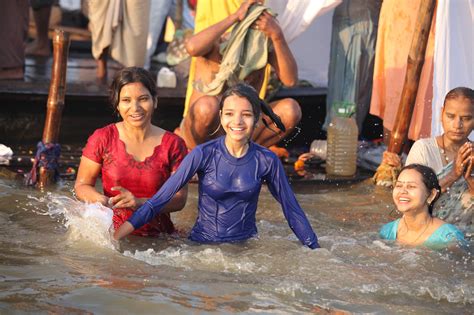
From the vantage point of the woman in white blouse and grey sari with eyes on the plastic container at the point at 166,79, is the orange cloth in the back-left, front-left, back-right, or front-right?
front-right

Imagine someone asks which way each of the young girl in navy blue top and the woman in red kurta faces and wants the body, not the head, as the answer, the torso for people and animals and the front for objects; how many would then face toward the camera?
2

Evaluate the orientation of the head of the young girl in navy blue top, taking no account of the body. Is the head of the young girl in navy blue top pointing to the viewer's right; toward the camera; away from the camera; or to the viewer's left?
toward the camera

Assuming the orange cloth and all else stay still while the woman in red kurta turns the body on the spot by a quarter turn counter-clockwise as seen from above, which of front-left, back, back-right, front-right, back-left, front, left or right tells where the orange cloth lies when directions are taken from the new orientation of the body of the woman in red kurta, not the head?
front-left

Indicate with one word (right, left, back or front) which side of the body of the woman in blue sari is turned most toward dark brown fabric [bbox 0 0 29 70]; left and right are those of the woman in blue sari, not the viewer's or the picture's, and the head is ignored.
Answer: right

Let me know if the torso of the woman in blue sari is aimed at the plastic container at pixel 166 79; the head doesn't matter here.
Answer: no

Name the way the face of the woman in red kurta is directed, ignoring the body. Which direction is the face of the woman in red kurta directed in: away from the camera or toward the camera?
toward the camera

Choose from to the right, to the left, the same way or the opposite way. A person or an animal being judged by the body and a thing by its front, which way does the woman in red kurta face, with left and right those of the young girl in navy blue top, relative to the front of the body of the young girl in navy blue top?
the same way

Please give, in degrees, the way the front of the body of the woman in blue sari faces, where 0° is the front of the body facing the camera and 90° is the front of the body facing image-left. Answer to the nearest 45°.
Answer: approximately 45°

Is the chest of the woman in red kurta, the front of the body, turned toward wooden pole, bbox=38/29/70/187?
no

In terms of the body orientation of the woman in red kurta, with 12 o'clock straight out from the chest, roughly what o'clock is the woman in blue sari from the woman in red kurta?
The woman in blue sari is roughly at 9 o'clock from the woman in red kurta.

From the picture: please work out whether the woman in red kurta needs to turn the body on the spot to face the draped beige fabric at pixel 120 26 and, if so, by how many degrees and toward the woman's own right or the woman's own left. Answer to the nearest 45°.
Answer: approximately 180°

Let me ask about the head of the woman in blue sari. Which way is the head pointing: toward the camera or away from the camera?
toward the camera

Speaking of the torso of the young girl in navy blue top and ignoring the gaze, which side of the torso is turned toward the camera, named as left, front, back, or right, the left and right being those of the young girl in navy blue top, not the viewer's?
front

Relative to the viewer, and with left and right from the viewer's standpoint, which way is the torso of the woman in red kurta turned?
facing the viewer
